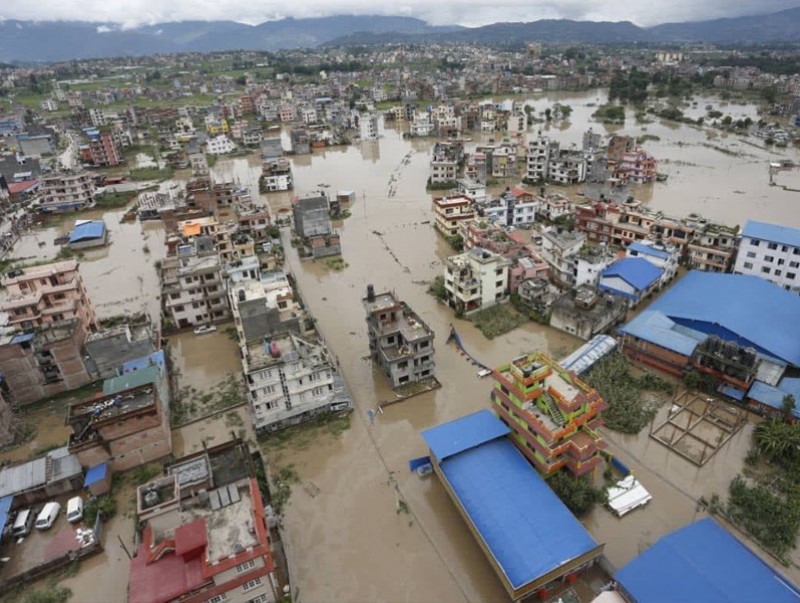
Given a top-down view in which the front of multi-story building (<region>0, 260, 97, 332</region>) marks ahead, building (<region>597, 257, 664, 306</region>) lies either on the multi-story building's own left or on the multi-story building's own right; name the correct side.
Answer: on the multi-story building's own left

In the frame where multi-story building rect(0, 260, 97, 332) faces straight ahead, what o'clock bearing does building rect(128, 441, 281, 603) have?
The building is roughly at 12 o'clock from the multi-story building.

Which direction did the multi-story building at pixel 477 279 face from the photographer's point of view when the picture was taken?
facing the viewer and to the left of the viewer

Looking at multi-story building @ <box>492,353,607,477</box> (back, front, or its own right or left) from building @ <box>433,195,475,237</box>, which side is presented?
back

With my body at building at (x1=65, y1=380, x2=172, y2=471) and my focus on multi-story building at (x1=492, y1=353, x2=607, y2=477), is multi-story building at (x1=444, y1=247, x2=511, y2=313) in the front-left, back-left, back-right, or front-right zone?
front-left

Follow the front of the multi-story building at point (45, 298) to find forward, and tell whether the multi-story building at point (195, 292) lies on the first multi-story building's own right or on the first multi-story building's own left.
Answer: on the first multi-story building's own left

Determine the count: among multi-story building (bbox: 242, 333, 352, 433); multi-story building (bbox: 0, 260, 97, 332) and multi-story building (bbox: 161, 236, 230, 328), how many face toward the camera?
3

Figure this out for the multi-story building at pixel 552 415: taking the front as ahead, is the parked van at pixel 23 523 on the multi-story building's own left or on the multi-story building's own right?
on the multi-story building's own right

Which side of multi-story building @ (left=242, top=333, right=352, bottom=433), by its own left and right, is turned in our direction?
front

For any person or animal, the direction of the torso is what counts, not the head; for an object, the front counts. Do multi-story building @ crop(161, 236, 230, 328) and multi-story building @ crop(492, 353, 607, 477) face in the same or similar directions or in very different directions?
same or similar directions

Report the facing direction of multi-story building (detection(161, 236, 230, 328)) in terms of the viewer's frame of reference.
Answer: facing the viewer
